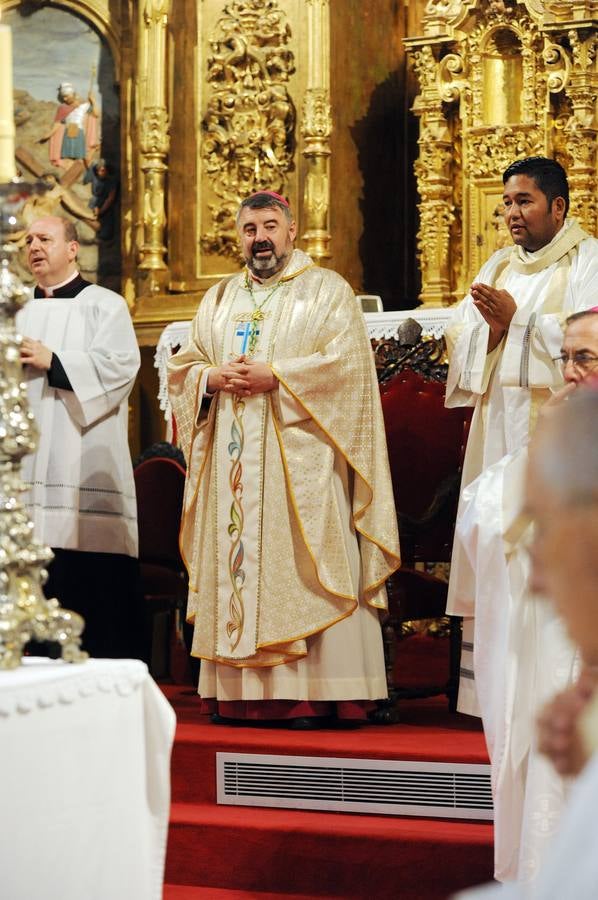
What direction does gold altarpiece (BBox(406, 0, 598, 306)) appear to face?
toward the camera

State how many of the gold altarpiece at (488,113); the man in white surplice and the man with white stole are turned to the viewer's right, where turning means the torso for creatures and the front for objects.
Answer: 0

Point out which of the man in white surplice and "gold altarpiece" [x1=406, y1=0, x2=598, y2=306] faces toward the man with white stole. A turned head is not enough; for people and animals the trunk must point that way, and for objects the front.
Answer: the gold altarpiece

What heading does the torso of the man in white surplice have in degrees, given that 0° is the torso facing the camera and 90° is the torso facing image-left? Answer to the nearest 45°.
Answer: approximately 45°

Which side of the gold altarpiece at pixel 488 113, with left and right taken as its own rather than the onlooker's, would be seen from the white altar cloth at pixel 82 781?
front

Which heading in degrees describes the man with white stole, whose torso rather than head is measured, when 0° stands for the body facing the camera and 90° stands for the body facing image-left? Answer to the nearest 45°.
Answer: approximately 45°

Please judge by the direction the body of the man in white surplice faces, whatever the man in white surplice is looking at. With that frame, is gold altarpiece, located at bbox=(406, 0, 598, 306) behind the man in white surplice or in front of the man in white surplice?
behind

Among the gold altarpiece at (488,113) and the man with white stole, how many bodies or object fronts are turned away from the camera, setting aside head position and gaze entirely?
0

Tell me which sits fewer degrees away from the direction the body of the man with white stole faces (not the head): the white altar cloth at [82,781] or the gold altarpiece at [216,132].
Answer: the white altar cloth

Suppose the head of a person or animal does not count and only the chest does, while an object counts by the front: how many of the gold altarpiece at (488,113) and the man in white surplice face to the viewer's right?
0

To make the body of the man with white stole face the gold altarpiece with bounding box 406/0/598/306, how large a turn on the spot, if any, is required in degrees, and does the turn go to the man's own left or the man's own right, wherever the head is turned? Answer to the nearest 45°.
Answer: approximately 135° to the man's own right

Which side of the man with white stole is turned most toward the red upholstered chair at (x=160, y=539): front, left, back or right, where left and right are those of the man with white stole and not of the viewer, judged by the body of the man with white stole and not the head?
right

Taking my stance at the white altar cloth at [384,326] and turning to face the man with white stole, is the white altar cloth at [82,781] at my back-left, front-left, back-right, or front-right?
front-right
